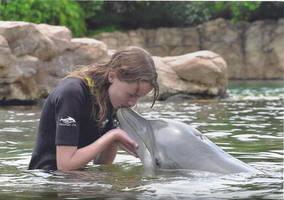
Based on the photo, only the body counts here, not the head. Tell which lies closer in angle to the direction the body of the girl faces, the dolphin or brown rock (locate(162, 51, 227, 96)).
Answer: the dolphin

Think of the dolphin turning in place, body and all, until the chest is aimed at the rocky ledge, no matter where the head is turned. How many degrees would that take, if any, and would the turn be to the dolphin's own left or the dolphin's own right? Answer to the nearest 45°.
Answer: approximately 90° to the dolphin's own right

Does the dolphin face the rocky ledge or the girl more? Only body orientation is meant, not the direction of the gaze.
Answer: the girl

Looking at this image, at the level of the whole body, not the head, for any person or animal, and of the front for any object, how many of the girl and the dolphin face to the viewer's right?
1

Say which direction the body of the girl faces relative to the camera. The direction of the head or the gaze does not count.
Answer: to the viewer's right

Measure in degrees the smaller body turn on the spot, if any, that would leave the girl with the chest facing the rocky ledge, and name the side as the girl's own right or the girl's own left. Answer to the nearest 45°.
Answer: approximately 90° to the girl's own left

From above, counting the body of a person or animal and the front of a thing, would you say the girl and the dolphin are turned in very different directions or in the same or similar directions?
very different directions

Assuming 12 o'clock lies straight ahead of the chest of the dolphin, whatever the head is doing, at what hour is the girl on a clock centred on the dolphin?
The girl is roughly at 12 o'clock from the dolphin.

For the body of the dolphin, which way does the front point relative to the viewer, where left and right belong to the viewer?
facing to the left of the viewer

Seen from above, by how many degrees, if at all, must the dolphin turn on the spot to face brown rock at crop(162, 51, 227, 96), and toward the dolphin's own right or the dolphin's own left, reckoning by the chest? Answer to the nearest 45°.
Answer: approximately 90° to the dolphin's own right
